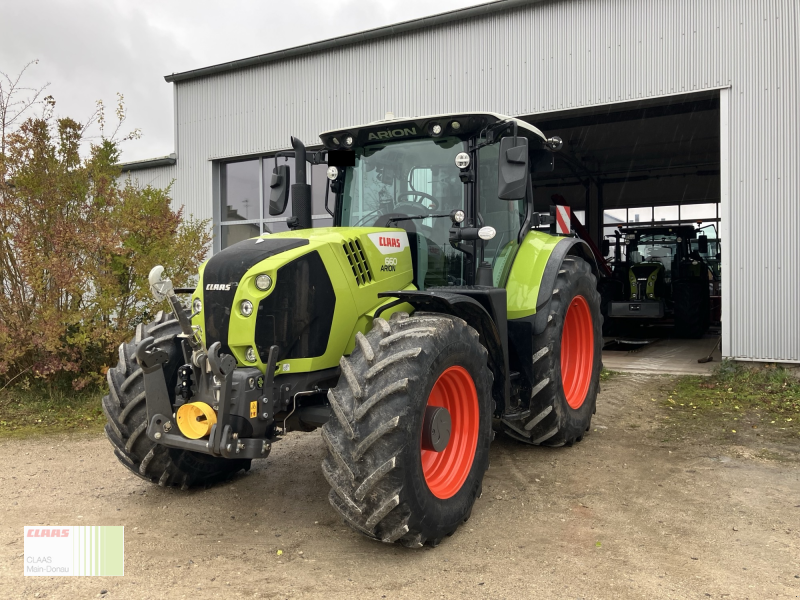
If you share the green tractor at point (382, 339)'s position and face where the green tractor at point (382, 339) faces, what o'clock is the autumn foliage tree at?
The autumn foliage tree is roughly at 3 o'clock from the green tractor.

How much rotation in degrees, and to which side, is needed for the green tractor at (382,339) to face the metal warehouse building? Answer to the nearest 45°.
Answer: approximately 180°

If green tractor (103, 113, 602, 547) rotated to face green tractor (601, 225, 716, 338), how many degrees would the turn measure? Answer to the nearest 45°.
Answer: approximately 180°

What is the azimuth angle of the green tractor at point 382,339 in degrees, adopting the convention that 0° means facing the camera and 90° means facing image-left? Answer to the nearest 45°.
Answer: approximately 45°
